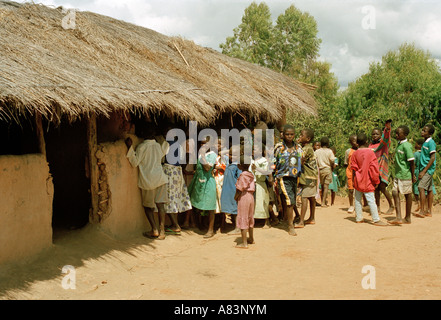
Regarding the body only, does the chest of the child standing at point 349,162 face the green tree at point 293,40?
no

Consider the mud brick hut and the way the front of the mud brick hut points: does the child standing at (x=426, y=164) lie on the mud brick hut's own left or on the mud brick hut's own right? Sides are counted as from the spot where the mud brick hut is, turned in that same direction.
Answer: on the mud brick hut's own left

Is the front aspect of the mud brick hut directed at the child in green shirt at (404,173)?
no

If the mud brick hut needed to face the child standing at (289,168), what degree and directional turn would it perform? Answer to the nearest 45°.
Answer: approximately 45° to its left

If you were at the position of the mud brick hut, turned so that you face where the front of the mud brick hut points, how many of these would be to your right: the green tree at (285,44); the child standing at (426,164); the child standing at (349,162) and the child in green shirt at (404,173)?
0

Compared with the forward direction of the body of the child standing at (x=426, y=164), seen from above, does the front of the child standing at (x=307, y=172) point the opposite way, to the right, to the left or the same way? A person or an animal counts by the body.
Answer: the same way

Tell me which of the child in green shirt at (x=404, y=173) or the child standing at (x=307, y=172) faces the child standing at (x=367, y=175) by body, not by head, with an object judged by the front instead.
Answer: the child in green shirt

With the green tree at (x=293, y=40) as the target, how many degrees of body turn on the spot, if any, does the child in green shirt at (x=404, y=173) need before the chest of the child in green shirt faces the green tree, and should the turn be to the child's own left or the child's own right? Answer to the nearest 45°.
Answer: approximately 135° to the child's own right

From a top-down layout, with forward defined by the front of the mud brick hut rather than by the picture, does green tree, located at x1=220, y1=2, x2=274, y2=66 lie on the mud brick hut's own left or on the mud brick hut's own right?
on the mud brick hut's own left

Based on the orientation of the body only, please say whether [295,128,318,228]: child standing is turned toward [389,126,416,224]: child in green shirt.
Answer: no

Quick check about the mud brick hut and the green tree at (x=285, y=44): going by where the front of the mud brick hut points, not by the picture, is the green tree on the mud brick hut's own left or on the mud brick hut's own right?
on the mud brick hut's own left

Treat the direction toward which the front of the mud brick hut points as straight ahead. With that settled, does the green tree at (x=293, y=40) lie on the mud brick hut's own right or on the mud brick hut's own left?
on the mud brick hut's own left

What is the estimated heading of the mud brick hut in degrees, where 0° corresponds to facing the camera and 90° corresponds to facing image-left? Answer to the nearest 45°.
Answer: approximately 315°
